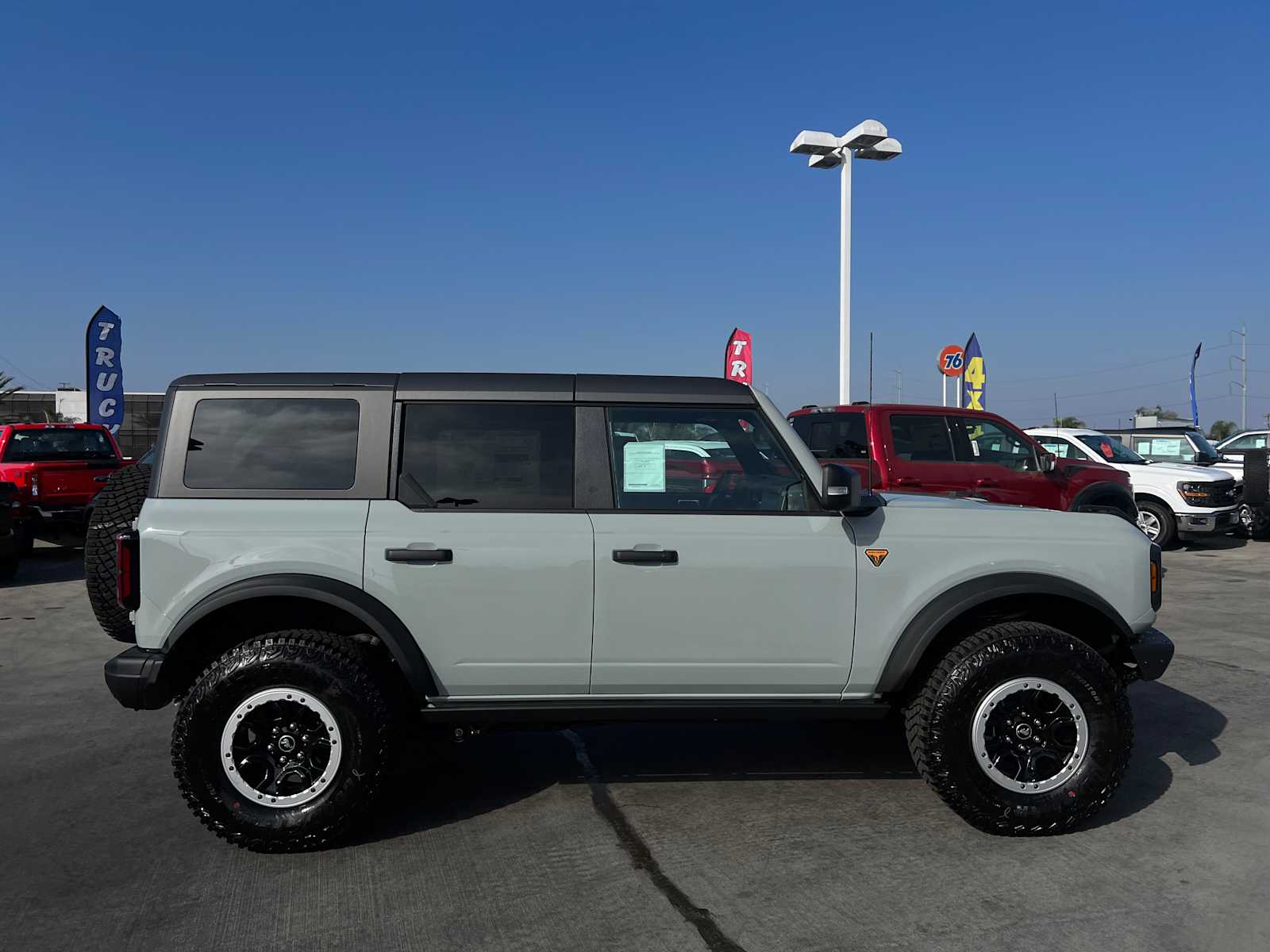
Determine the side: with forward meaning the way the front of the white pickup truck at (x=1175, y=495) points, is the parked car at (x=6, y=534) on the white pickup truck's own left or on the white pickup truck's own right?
on the white pickup truck's own right

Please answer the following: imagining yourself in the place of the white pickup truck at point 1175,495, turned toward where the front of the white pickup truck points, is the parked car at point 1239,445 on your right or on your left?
on your left

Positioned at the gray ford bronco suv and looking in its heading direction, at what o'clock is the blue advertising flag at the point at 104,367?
The blue advertising flag is roughly at 8 o'clock from the gray ford bronco suv.

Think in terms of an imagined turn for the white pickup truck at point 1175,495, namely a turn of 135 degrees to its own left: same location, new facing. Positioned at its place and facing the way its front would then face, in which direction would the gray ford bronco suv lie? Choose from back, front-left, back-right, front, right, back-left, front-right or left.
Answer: back

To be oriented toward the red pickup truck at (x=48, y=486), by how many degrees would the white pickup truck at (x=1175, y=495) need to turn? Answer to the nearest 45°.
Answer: approximately 90° to its right

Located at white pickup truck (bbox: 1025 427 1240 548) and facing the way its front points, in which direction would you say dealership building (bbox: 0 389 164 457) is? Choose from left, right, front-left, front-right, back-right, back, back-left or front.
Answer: back-right

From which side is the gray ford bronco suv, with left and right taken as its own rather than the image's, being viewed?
right

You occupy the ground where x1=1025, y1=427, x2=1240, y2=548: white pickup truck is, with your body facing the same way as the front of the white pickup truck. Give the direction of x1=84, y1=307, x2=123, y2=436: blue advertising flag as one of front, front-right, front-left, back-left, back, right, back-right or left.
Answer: back-right

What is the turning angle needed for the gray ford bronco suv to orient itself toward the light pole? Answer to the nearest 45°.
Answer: approximately 90° to its left

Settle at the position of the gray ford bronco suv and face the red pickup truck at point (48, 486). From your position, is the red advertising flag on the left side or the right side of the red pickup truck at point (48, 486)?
right

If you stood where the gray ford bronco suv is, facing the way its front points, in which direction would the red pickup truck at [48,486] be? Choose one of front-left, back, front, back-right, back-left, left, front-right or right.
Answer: back-left

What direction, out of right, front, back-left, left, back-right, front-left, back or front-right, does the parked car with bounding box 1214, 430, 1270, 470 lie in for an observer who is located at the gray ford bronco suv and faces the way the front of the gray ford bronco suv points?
front-left

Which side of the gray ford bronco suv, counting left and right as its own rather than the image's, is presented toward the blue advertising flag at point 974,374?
left
